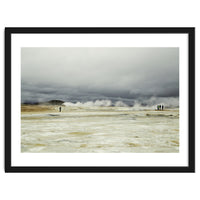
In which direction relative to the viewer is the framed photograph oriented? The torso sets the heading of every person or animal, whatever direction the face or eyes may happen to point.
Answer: toward the camera
